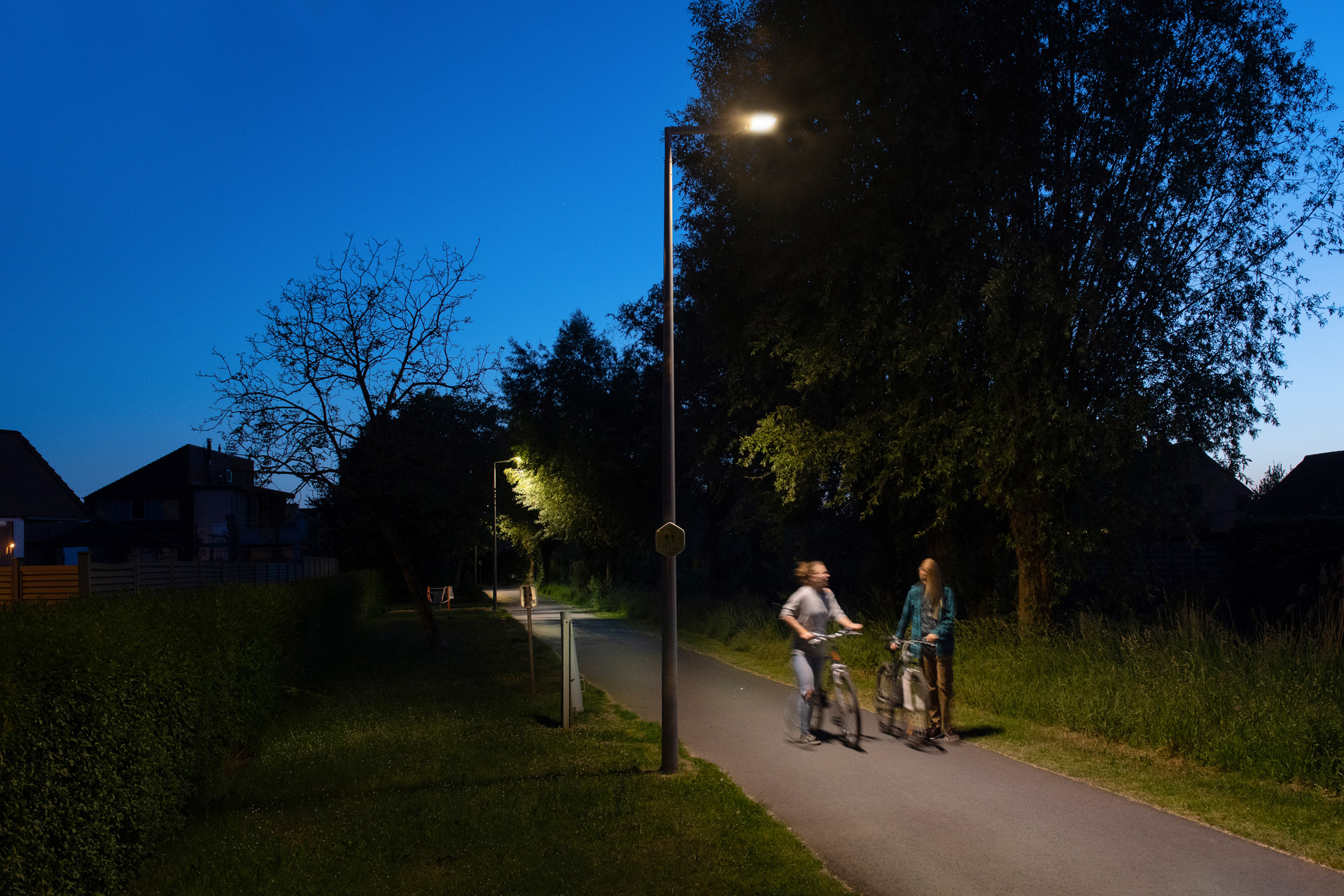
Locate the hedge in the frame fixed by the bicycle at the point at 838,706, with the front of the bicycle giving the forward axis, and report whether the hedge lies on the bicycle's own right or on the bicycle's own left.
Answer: on the bicycle's own right

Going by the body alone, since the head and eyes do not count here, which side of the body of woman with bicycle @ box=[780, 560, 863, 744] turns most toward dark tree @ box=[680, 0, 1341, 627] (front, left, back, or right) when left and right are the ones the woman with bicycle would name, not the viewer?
left

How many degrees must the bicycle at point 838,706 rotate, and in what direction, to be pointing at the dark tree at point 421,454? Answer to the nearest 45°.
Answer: approximately 180°

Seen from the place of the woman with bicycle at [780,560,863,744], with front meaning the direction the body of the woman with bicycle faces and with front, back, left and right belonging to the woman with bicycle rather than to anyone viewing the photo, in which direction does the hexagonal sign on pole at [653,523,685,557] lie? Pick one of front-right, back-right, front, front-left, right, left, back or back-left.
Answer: right

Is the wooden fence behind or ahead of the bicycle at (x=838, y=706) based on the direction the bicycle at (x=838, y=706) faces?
behind

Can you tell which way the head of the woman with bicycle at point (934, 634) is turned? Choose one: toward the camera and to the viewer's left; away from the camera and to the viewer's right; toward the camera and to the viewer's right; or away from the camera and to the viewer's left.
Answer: toward the camera and to the viewer's left

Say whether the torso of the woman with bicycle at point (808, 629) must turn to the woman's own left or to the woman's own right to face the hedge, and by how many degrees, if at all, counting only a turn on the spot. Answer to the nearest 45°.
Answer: approximately 90° to the woman's own right

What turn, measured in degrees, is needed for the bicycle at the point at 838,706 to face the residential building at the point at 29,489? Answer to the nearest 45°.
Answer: approximately 180°

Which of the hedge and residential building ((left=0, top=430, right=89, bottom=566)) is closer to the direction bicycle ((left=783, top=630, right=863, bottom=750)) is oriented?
the hedge

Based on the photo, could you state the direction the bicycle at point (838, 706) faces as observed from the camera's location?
facing the viewer and to the right of the viewer

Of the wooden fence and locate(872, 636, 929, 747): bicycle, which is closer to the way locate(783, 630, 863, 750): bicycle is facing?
the bicycle

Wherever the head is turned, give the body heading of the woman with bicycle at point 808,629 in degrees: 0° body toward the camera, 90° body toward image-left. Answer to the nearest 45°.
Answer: approximately 315°
